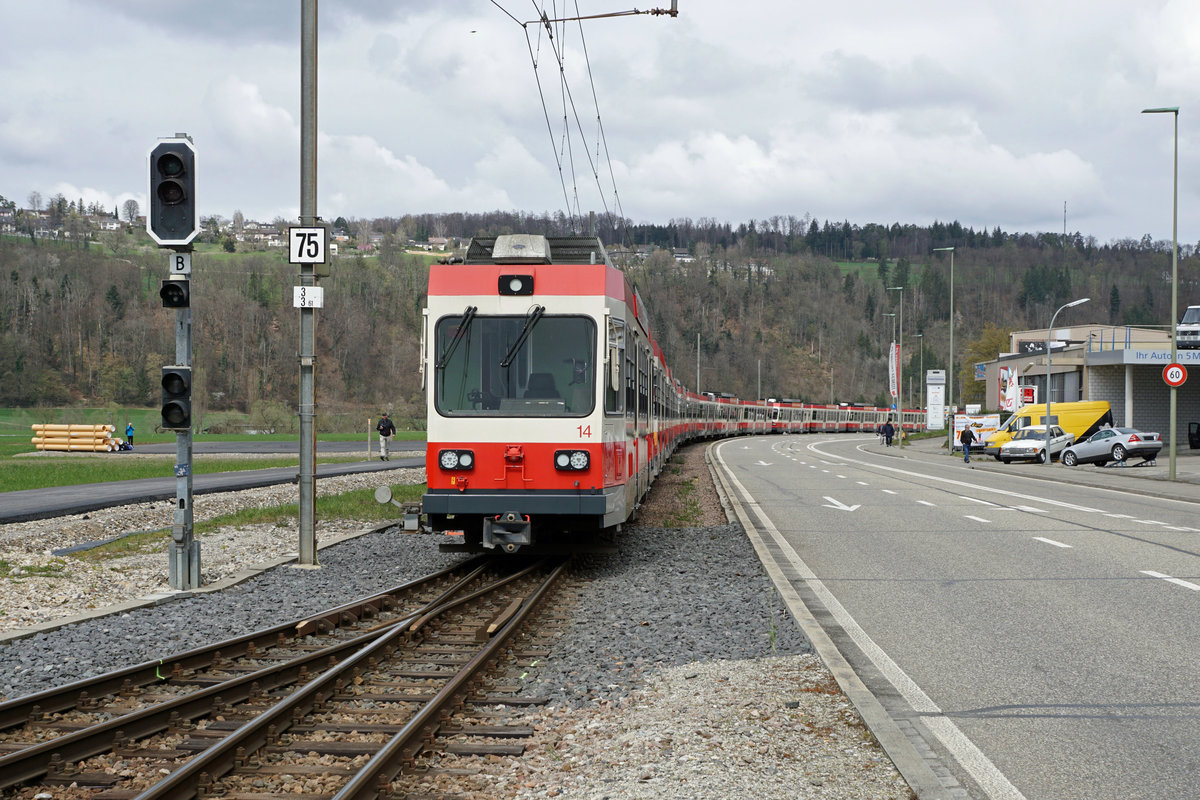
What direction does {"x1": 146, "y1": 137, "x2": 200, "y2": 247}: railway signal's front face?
toward the camera

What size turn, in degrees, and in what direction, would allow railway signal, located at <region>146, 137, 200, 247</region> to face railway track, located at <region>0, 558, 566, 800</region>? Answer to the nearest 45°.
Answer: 0° — it already faces it

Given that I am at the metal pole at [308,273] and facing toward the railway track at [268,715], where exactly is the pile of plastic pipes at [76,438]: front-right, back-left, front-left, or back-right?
back-right

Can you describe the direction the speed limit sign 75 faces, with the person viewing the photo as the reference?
facing the viewer

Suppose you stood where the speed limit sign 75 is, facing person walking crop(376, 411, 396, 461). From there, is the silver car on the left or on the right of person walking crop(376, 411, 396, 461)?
right

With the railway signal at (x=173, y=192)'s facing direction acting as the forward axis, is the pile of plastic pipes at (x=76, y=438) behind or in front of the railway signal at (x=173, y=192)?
behind

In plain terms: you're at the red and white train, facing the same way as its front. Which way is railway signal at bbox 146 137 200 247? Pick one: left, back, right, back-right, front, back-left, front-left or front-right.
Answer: right

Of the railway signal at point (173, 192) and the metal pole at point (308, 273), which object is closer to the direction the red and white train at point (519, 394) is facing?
the railway signal

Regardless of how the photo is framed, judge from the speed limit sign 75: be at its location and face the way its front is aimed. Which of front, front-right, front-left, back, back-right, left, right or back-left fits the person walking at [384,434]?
back

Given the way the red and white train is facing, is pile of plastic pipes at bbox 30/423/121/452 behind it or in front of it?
behind

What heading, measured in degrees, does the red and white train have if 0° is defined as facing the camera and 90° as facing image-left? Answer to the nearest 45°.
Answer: approximately 0°

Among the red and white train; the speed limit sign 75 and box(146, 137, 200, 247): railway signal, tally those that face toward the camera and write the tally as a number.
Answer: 3

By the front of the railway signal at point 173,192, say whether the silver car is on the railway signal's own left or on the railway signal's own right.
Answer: on the railway signal's own left

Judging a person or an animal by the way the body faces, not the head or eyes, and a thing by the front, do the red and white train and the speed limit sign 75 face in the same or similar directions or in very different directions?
same or similar directions

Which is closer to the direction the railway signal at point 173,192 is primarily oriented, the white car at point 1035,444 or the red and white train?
the red and white train

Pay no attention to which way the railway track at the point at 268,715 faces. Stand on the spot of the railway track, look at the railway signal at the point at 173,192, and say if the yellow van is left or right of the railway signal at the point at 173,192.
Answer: right

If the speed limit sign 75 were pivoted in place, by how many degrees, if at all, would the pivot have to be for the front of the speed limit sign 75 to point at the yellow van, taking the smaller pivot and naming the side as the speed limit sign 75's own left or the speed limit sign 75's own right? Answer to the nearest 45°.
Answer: approximately 135° to the speed limit sign 75's own left
